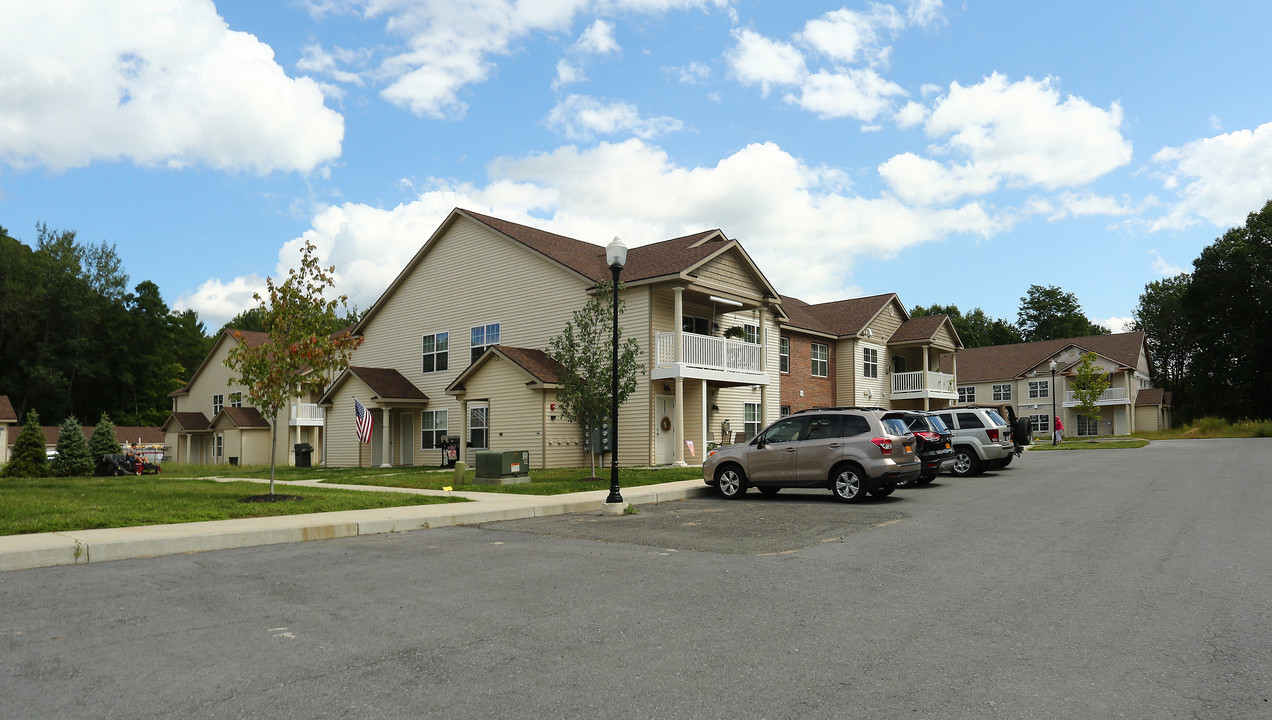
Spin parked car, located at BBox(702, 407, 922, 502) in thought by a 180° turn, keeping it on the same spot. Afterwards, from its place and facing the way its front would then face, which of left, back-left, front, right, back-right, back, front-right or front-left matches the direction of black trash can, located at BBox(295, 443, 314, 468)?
back

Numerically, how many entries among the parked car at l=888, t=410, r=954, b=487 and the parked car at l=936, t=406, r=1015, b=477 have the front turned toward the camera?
0

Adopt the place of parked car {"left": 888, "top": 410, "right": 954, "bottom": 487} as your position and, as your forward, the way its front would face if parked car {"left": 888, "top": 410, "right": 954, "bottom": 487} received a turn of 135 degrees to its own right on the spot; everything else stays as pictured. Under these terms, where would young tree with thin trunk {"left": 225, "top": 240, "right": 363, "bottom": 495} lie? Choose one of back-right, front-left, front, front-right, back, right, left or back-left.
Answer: back-right

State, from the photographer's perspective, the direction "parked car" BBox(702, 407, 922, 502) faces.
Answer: facing away from the viewer and to the left of the viewer

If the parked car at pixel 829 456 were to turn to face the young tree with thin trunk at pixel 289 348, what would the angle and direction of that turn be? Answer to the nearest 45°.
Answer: approximately 45° to its left

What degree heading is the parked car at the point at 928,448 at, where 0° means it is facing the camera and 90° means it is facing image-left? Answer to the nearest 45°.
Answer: approximately 135°

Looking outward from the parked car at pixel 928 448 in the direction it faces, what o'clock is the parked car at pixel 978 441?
the parked car at pixel 978 441 is roughly at 2 o'clock from the parked car at pixel 928 448.

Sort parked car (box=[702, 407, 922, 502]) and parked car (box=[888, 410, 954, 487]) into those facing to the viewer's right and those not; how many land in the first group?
0

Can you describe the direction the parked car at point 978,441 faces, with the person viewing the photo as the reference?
facing away from the viewer and to the left of the viewer

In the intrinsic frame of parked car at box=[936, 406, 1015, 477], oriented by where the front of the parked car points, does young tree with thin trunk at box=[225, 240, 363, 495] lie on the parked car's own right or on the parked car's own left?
on the parked car's own left

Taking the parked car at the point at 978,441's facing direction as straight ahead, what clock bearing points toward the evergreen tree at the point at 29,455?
The evergreen tree is roughly at 10 o'clock from the parked car.
